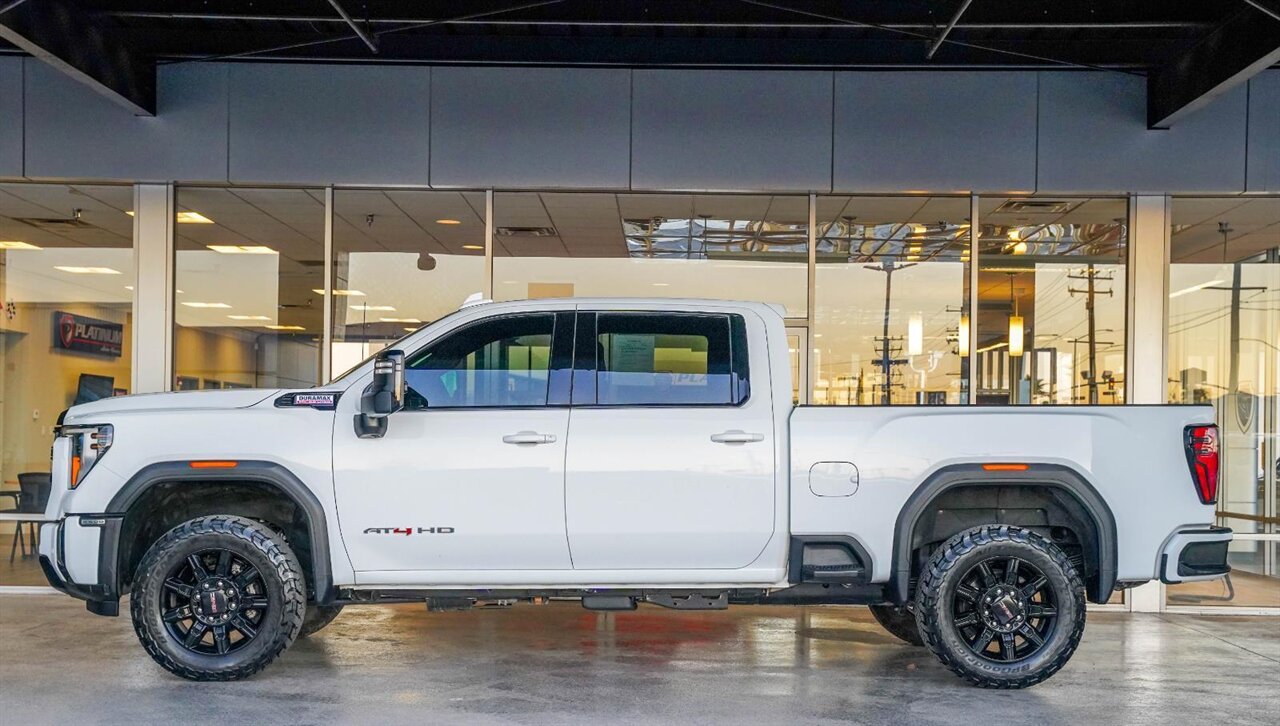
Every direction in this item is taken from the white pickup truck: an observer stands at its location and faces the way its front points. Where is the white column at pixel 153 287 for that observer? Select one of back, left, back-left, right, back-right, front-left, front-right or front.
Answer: front-right

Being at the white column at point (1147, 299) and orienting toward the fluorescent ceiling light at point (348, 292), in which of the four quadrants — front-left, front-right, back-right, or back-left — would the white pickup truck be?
front-left

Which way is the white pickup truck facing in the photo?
to the viewer's left

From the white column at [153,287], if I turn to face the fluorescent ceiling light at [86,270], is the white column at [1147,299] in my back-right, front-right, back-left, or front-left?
back-right

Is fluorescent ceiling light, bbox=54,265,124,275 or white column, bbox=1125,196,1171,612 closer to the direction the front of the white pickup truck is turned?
the fluorescent ceiling light

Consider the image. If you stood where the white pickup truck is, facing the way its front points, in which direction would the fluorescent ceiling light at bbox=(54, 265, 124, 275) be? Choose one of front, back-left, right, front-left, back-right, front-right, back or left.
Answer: front-right

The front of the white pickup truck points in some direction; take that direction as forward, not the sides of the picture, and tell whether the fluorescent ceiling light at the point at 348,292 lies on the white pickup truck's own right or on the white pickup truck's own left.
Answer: on the white pickup truck's own right

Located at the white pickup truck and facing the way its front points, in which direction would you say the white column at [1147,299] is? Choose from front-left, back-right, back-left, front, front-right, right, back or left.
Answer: back-right

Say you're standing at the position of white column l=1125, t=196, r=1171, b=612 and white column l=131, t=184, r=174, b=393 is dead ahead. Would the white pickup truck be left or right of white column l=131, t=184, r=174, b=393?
left
